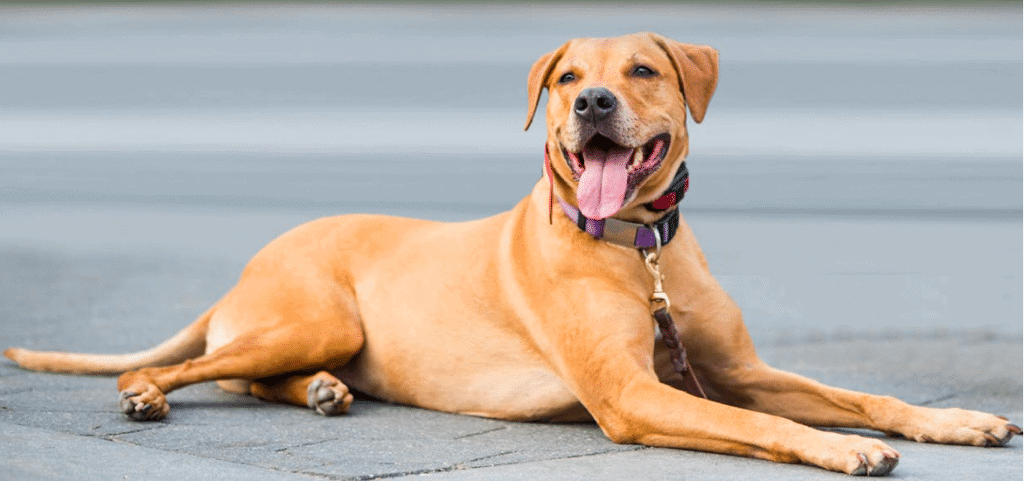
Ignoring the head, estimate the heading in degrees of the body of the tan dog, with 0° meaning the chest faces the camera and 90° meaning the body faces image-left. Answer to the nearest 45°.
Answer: approximately 315°
